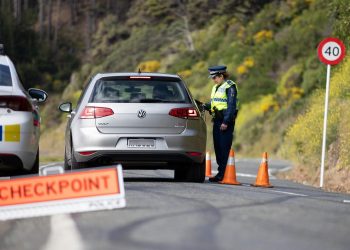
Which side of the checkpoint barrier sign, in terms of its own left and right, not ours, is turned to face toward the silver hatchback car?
back

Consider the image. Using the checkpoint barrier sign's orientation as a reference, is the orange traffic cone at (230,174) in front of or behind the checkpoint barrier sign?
behind

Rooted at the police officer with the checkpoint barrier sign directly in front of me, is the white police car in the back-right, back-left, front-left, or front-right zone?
front-right

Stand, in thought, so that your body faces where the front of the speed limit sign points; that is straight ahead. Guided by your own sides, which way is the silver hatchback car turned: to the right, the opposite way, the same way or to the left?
the opposite way

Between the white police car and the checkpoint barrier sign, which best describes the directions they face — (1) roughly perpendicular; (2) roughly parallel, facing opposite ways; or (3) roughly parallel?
roughly parallel, facing opposite ways

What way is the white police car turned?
away from the camera

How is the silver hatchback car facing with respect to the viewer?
away from the camera

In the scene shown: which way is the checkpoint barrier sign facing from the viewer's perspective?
toward the camera

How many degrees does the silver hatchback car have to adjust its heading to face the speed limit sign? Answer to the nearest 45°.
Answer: approximately 45° to its right

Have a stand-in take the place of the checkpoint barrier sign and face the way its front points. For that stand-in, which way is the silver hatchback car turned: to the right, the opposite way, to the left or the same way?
the opposite way

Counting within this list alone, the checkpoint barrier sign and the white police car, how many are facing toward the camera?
1

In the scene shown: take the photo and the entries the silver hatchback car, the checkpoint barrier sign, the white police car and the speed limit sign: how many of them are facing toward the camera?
2

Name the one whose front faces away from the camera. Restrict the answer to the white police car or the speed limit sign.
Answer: the white police car

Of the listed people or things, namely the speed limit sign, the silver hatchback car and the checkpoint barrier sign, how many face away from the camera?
1

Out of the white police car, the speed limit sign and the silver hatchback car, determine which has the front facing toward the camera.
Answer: the speed limit sign
